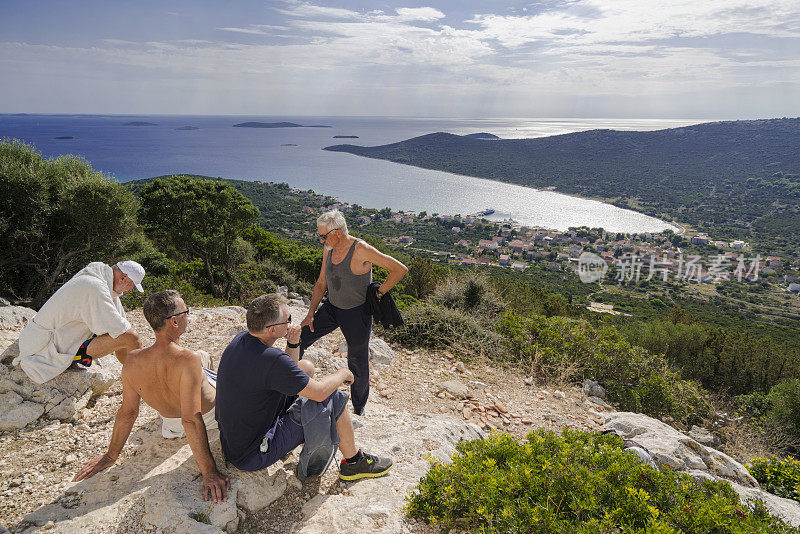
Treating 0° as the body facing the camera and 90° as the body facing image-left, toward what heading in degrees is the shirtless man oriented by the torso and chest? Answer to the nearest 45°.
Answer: approximately 225°

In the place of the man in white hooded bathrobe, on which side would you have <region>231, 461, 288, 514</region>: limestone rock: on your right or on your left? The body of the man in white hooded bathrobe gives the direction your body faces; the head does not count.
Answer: on your right

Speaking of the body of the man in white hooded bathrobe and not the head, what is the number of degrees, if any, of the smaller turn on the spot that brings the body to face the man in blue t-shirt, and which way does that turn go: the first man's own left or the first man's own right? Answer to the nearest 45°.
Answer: approximately 45° to the first man's own right

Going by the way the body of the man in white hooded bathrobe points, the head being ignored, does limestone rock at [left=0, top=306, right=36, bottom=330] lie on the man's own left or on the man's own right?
on the man's own left

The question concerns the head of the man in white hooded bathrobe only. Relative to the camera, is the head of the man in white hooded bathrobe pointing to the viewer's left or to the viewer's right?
to the viewer's right

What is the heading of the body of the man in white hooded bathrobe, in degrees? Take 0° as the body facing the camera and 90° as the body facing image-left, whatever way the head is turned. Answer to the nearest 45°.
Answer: approximately 270°

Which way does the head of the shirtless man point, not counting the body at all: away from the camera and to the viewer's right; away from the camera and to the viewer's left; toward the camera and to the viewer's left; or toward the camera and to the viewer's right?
away from the camera and to the viewer's right

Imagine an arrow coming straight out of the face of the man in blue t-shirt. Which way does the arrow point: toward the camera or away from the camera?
away from the camera
